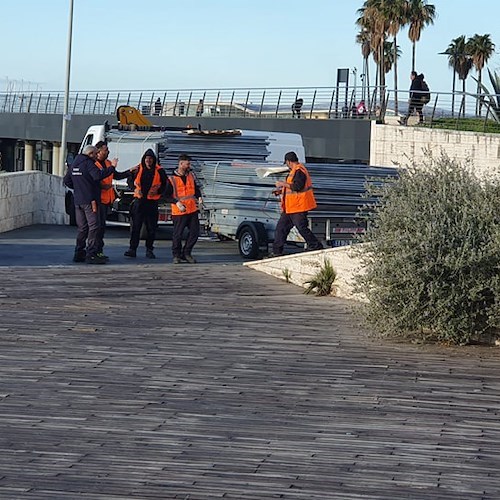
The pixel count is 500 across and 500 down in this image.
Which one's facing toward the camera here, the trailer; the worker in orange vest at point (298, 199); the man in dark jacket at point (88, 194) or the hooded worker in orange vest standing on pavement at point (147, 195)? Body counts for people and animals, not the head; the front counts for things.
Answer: the hooded worker in orange vest standing on pavement

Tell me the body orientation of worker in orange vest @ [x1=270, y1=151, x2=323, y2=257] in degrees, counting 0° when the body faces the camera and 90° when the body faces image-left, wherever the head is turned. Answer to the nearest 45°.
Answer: approximately 90°

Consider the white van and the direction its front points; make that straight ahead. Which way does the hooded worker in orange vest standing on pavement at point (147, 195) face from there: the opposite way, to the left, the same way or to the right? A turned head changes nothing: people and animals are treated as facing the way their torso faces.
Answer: to the left

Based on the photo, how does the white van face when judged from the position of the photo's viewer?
facing to the left of the viewer

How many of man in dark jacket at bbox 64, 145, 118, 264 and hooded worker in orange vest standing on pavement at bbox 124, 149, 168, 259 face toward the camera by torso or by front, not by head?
1

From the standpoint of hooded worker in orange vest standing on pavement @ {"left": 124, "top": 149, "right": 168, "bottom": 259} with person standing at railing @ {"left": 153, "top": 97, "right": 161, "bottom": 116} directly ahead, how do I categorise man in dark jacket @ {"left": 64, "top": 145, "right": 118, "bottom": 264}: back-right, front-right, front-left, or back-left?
back-left

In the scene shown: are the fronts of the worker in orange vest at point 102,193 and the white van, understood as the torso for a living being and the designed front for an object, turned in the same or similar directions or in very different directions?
very different directions

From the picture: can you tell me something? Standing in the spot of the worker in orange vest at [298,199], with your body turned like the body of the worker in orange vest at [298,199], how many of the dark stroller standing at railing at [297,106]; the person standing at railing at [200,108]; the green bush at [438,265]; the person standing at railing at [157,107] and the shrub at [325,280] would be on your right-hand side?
3

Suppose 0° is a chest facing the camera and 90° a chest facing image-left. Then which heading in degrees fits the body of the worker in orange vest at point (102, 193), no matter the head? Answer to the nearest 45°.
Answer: approximately 270°

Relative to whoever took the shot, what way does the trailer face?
facing away from the viewer and to the left of the viewer

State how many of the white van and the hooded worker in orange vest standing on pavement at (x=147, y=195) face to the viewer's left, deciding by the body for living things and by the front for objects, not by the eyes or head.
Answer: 1

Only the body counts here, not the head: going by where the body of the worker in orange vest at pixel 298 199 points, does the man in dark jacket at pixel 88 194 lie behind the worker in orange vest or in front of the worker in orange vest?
in front

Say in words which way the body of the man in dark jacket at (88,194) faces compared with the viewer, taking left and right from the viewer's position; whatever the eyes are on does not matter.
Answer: facing away from the viewer and to the right of the viewer

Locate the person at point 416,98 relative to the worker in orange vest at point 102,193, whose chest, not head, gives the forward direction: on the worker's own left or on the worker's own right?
on the worker's own left

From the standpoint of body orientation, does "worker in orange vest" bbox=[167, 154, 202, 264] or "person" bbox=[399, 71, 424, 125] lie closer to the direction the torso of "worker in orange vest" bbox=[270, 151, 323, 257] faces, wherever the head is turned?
the worker in orange vest

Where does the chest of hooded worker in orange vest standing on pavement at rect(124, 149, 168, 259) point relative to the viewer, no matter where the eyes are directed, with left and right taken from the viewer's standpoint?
facing the viewer

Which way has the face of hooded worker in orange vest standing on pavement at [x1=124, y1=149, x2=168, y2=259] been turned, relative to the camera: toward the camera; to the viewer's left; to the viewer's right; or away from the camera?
toward the camera
